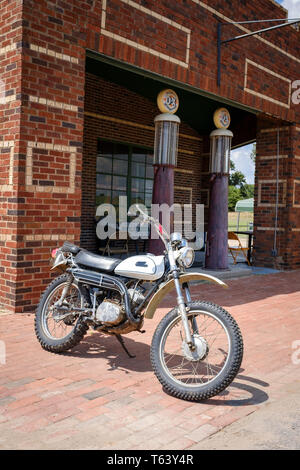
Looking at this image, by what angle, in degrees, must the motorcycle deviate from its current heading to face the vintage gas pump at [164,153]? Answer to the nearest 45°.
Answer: approximately 135° to its left

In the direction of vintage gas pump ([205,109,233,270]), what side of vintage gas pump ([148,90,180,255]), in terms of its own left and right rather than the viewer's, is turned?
left

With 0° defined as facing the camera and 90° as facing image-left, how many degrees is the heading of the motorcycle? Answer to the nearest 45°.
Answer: approximately 315°

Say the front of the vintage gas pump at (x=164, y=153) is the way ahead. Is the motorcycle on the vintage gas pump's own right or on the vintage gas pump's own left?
on the vintage gas pump's own right

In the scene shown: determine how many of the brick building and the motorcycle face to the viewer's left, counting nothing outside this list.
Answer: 0

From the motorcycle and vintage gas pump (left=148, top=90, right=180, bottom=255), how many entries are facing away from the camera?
0

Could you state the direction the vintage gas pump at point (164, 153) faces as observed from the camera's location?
facing the viewer and to the right of the viewer

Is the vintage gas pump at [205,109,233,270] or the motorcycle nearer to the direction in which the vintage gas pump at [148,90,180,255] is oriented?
the motorcycle

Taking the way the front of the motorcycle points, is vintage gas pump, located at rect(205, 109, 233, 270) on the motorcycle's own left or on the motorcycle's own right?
on the motorcycle's own left
